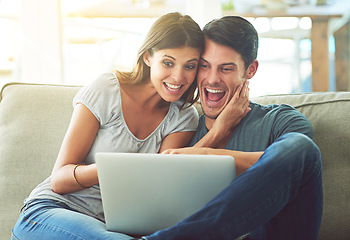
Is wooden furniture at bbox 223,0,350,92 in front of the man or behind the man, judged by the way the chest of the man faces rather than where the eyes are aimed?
behind

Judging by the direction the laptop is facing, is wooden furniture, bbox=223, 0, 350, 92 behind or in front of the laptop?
in front

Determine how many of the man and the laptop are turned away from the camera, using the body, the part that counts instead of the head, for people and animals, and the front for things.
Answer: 1

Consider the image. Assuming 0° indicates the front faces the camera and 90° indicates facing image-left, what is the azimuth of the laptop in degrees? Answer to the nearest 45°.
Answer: approximately 180°

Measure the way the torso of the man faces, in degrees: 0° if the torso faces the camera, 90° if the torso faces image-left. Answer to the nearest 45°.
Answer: approximately 45°

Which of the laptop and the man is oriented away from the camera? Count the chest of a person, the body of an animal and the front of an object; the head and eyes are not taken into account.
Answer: the laptop
